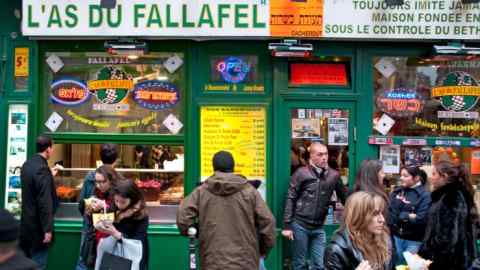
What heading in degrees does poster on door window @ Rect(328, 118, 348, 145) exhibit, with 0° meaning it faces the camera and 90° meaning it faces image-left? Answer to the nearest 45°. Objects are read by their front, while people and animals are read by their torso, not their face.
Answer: approximately 0°

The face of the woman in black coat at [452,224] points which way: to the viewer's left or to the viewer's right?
to the viewer's left

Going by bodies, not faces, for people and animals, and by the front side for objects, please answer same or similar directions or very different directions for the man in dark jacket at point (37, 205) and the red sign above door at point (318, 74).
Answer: very different directions

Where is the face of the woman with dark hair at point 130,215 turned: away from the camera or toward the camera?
toward the camera

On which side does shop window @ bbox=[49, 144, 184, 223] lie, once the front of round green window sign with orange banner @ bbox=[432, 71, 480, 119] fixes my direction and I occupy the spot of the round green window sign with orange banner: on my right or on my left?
on my right

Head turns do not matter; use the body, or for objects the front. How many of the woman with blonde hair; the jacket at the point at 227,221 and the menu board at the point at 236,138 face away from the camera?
1

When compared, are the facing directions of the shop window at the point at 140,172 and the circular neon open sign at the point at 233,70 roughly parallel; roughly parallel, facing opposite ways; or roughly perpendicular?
roughly parallel

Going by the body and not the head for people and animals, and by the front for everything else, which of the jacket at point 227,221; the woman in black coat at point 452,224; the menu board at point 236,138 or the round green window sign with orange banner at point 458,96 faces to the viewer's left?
the woman in black coat

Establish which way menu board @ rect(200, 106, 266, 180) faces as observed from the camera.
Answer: facing the viewer

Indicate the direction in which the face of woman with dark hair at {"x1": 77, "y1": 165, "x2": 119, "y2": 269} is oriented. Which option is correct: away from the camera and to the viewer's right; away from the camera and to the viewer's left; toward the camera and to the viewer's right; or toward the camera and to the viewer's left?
toward the camera and to the viewer's left

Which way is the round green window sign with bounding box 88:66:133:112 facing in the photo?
toward the camera

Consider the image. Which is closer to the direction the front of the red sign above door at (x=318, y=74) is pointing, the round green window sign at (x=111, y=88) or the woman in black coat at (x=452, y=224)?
the woman in black coat
